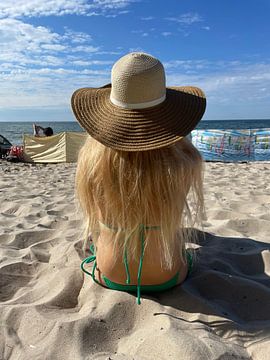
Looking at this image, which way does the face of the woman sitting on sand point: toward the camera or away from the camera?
away from the camera

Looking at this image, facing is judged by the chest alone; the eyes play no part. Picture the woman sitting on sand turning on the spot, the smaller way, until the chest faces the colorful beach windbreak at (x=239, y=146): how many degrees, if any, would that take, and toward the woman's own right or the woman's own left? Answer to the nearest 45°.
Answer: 0° — they already face it

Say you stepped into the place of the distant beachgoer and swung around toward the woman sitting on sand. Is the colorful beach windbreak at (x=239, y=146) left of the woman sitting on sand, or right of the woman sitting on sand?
left

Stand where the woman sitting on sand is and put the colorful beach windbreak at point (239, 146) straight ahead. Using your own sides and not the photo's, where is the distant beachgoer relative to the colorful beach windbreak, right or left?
left

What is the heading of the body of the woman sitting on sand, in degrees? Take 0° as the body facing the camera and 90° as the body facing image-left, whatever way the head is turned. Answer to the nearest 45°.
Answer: approximately 180°

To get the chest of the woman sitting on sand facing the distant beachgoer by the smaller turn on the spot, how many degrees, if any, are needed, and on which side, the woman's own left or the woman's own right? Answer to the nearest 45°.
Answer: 0° — they already face them
